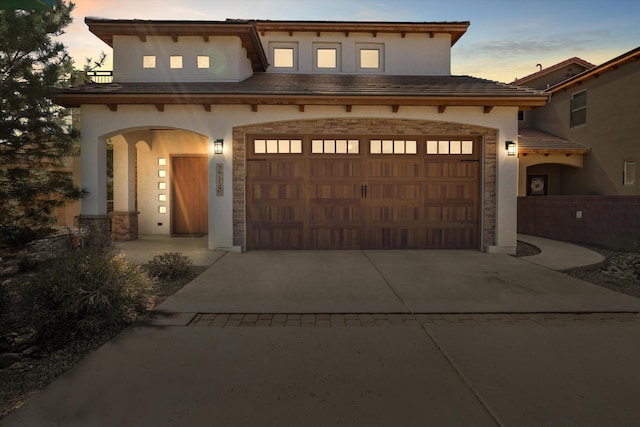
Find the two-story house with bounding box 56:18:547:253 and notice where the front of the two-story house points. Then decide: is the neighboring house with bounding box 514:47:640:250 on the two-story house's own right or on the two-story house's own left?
on the two-story house's own left

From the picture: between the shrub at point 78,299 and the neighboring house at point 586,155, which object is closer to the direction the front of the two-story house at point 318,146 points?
the shrub

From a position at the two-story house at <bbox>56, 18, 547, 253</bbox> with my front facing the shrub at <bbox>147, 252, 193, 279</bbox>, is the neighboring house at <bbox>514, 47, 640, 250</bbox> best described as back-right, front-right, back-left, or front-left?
back-left

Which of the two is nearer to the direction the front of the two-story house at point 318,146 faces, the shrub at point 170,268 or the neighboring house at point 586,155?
the shrub

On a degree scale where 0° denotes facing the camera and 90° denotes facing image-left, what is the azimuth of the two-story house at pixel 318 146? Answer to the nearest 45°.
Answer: approximately 0°

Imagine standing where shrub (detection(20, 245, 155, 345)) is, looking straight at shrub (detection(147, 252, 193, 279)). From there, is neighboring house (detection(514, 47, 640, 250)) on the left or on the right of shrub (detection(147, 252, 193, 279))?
right
